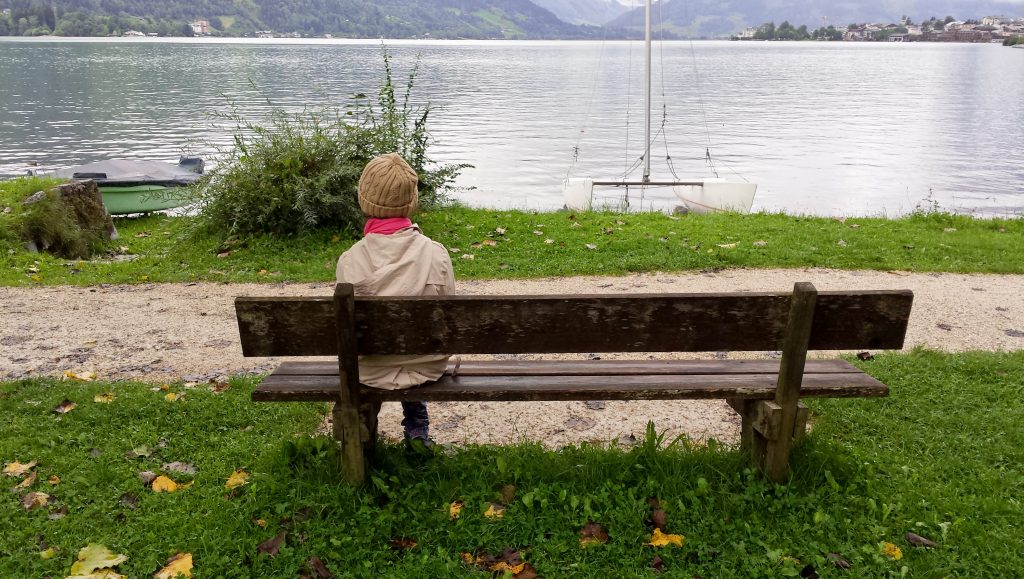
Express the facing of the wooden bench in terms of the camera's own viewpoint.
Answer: facing away from the viewer

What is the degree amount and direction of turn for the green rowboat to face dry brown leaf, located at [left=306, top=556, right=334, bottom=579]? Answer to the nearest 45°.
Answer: approximately 90° to its left

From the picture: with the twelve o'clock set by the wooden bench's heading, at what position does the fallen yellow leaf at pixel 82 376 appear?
The fallen yellow leaf is roughly at 10 o'clock from the wooden bench.

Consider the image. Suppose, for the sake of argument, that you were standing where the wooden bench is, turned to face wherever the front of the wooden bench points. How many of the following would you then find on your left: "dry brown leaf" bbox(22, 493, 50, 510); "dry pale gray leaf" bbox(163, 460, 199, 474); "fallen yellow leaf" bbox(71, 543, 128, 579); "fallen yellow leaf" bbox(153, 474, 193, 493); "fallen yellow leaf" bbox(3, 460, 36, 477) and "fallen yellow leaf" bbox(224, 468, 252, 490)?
6

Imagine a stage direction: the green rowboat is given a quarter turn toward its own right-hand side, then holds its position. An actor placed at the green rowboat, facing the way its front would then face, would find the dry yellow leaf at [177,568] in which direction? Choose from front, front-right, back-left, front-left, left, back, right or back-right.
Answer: back

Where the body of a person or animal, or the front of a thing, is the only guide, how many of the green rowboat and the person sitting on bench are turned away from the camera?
1

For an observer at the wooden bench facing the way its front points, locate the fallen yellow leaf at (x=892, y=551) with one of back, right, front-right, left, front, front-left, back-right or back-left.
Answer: right

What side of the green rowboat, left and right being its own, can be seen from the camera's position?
left

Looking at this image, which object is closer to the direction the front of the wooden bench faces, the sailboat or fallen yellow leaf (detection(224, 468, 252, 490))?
the sailboat

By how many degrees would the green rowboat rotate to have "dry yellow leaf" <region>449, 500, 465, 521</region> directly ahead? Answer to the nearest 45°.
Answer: approximately 90° to its left

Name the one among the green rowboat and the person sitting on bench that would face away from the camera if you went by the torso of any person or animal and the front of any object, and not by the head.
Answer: the person sitting on bench

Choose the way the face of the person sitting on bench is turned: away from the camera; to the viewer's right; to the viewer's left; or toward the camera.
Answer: away from the camera

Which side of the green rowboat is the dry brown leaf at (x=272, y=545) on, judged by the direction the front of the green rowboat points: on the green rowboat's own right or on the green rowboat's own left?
on the green rowboat's own left

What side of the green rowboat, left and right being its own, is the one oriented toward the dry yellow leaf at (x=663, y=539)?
left

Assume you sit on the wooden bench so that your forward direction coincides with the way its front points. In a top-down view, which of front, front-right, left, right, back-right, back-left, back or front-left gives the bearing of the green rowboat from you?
front-left

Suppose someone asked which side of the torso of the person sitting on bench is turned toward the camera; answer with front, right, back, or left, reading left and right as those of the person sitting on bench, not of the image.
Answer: back
